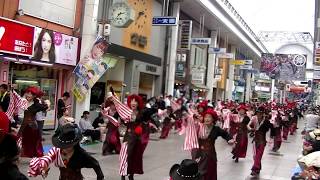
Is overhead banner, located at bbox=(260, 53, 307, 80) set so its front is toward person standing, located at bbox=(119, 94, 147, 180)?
yes

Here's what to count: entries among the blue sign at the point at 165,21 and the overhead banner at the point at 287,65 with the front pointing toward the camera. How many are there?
2

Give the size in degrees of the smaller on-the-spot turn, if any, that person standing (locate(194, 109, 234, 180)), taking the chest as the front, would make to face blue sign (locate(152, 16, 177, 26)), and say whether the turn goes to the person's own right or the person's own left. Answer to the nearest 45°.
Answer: approximately 135° to the person's own right

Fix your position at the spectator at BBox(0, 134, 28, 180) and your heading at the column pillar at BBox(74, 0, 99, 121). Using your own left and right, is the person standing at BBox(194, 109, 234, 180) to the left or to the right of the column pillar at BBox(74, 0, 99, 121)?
right

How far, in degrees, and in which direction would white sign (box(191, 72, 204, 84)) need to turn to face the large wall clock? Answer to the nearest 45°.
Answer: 0° — it already faces it

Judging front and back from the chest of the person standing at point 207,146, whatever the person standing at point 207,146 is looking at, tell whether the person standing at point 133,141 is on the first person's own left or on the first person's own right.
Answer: on the first person's own right

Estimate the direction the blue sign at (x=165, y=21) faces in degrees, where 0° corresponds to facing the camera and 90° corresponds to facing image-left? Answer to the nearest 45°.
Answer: approximately 0°

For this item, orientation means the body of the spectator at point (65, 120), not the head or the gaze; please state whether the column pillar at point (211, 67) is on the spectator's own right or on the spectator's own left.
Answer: on the spectator's own left
